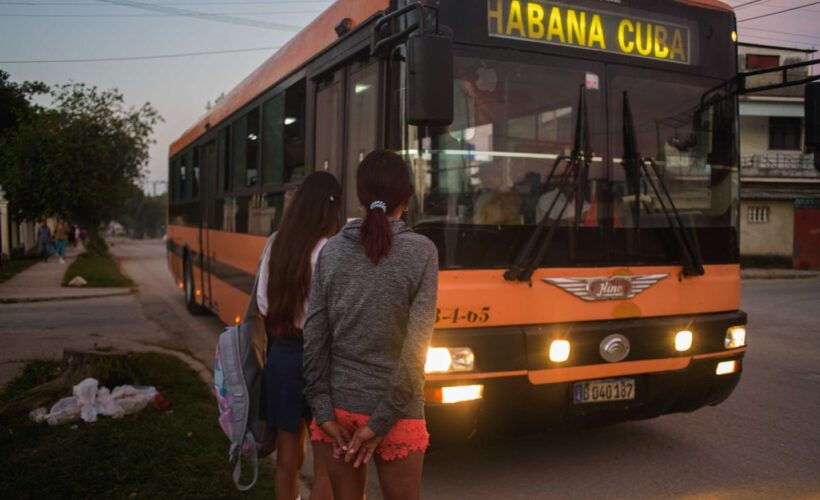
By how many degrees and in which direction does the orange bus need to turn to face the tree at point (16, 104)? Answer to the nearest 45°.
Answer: approximately 180°

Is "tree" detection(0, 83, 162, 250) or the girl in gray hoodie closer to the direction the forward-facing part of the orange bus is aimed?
the girl in gray hoodie

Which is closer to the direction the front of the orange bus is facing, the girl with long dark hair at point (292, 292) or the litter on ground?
the girl with long dark hair

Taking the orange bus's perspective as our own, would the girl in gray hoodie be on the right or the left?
on its right

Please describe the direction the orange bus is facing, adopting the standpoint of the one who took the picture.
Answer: facing the viewer and to the right of the viewer

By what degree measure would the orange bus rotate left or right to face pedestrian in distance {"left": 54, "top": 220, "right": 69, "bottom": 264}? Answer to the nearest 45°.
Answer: approximately 180°
